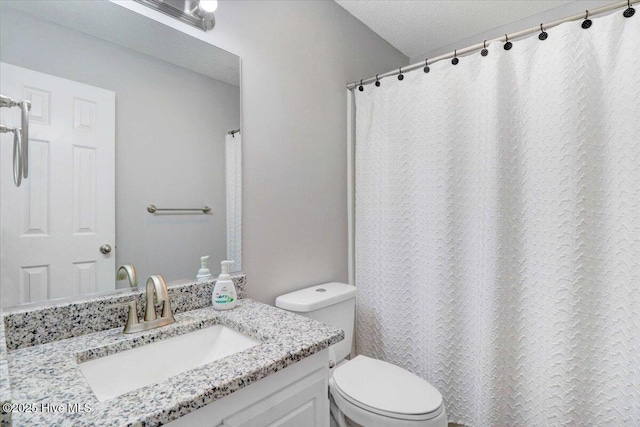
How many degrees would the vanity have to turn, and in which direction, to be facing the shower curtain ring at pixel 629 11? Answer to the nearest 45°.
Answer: approximately 45° to its left

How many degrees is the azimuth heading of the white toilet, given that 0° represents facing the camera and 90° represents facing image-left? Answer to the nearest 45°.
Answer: approximately 315°

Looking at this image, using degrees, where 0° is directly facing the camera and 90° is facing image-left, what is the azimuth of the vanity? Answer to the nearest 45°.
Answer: approximately 315°
